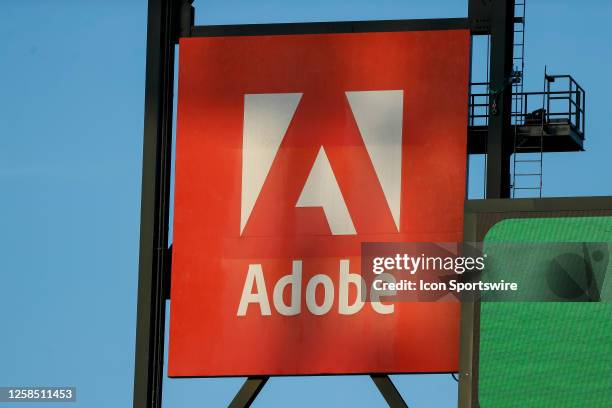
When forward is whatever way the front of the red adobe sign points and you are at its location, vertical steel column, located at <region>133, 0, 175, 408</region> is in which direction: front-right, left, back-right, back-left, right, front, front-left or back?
right

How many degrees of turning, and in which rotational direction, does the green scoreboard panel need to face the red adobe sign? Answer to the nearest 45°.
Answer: approximately 135° to its right

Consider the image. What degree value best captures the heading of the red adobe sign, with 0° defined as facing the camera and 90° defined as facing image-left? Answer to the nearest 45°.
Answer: approximately 0°

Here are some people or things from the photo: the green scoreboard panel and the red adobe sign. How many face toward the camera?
2

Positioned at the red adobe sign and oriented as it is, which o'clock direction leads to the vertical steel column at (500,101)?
The vertical steel column is roughly at 9 o'clock from the red adobe sign.

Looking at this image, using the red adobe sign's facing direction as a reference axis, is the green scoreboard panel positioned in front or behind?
in front

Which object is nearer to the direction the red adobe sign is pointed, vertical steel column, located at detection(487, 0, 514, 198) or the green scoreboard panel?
the green scoreboard panel
